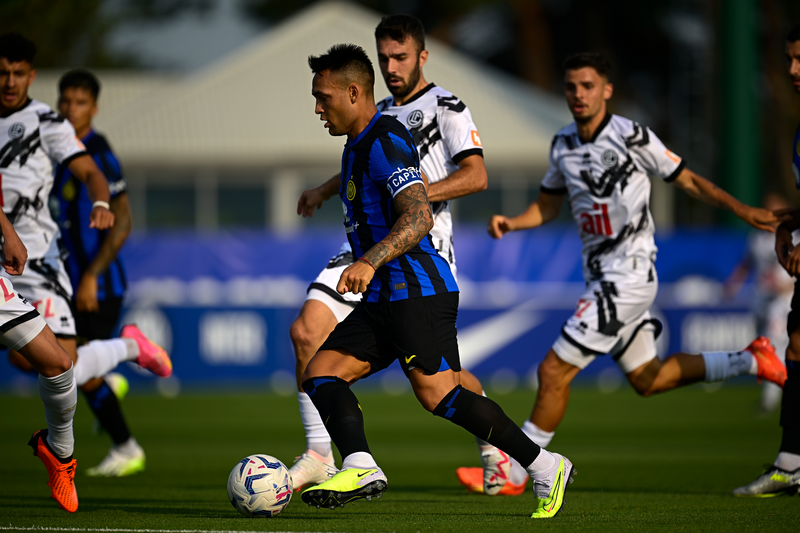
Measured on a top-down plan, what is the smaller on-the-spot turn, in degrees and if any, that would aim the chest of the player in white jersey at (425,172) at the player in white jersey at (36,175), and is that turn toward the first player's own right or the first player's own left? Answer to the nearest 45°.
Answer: approximately 45° to the first player's own right

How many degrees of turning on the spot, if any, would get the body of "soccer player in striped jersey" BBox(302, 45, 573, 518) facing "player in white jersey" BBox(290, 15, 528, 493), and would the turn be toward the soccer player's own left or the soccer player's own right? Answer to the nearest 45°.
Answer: approximately 90° to the soccer player's own right

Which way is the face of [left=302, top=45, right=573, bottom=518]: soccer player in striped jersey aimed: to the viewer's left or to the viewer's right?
to the viewer's left

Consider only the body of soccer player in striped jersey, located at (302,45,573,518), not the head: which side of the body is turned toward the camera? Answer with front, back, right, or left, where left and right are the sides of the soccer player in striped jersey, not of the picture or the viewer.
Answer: left

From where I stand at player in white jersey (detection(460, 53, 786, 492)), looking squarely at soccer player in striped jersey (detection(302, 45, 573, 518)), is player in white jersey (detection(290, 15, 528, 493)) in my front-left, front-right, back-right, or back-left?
front-right

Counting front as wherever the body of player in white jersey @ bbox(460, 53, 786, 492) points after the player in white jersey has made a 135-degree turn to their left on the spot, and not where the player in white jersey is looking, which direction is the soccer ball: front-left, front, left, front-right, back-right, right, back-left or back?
back-right

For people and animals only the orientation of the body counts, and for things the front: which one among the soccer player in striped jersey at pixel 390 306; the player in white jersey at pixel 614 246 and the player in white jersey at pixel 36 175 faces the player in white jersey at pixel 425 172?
the player in white jersey at pixel 614 246

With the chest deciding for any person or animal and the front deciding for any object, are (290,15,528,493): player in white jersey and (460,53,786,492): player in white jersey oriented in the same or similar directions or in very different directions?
same or similar directions

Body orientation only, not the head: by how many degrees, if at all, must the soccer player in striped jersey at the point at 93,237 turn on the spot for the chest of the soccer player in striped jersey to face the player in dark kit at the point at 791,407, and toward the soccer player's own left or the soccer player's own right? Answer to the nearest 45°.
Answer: approximately 90° to the soccer player's own left

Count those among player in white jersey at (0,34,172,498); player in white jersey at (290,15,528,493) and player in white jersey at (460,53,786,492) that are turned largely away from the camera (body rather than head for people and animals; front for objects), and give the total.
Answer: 0

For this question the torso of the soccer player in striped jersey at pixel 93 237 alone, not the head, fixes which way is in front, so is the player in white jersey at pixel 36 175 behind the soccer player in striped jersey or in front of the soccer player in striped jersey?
in front

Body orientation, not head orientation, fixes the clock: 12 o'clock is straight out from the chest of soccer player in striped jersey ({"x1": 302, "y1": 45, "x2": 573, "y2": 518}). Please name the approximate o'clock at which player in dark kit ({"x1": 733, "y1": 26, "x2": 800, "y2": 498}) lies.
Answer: The player in dark kit is roughly at 5 o'clock from the soccer player in striped jersey.

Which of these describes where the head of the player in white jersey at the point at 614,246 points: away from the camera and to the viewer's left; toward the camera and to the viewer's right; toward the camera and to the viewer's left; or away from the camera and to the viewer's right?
toward the camera and to the viewer's left

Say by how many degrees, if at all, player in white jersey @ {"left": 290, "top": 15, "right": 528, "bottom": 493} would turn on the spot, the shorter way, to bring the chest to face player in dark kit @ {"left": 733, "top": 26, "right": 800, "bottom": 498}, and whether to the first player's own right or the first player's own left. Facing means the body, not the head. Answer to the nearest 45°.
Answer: approximately 135° to the first player's own left

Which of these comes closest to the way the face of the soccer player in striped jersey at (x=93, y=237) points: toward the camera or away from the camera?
toward the camera

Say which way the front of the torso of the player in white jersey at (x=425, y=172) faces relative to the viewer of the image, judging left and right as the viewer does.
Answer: facing the viewer and to the left of the viewer

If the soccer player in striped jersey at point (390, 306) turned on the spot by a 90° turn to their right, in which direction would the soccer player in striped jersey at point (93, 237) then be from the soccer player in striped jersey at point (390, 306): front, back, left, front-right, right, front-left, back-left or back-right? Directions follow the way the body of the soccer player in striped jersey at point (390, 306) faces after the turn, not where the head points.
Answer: front-left

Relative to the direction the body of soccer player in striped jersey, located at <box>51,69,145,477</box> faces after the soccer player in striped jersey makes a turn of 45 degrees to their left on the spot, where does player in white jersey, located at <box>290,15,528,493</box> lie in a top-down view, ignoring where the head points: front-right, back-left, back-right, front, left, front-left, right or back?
front-left

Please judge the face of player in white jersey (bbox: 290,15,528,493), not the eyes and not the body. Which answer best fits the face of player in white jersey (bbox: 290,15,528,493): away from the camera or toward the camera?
toward the camera
